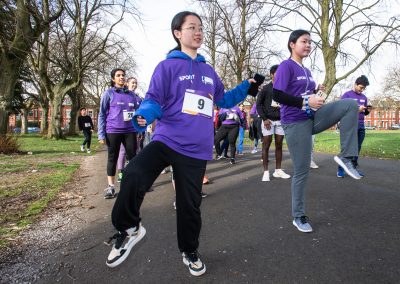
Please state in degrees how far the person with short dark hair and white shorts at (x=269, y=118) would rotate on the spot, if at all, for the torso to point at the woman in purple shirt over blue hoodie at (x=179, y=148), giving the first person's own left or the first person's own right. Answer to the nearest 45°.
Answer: approximately 45° to the first person's own right

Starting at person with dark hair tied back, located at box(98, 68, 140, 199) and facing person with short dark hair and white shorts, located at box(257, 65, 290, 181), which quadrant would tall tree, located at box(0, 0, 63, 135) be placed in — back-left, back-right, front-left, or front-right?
back-left

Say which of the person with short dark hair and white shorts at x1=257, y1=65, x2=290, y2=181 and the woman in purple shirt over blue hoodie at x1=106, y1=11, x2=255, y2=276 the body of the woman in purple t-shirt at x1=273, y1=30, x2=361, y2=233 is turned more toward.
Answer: the woman in purple shirt over blue hoodie

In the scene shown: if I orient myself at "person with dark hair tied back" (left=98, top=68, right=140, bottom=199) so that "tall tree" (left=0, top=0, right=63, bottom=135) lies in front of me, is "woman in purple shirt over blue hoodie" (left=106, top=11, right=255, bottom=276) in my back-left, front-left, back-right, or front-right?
back-left
